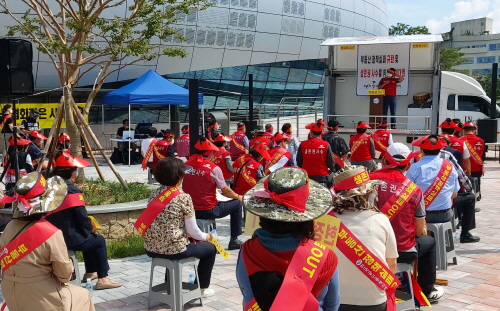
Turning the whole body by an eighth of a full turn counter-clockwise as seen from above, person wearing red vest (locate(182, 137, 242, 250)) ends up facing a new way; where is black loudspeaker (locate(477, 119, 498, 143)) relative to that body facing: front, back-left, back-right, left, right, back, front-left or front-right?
front-right

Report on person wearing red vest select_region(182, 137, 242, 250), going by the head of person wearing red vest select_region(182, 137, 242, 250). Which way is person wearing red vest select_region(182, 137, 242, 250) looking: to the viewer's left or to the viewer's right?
to the viewer's right

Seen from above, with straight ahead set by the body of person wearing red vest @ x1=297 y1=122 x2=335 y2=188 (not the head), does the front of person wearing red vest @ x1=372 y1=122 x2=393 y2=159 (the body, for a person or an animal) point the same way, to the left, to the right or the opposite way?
the same way

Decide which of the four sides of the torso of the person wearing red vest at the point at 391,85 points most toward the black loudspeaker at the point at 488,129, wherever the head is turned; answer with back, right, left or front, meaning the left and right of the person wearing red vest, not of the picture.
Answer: left

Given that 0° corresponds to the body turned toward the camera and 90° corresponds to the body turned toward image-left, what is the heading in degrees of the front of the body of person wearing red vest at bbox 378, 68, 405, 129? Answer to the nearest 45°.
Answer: approximately 0°

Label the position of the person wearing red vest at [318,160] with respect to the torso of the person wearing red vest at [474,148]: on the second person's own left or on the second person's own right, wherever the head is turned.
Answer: on the second person's own left

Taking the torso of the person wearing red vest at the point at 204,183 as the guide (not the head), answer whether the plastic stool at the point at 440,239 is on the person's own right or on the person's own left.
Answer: on the person's own right

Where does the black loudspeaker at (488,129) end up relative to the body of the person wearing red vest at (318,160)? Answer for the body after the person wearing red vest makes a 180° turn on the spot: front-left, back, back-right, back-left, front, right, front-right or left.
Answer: back-left

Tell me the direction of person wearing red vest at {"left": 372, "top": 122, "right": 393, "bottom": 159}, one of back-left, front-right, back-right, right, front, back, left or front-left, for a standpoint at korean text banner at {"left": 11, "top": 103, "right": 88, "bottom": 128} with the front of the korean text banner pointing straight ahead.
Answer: front-left

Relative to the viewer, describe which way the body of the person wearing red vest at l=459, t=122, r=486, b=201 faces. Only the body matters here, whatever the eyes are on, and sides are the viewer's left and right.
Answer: facing away from the viewer

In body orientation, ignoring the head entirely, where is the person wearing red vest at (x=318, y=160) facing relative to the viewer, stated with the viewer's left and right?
facing away from the viewer

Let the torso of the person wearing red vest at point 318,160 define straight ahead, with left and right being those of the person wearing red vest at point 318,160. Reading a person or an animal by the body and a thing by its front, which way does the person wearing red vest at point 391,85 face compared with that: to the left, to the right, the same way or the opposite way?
the opposite way

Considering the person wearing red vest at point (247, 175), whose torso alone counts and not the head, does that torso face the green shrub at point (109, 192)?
no

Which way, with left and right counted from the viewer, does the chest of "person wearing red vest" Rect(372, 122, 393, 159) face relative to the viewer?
facing away from the viewer

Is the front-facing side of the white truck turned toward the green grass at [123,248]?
no

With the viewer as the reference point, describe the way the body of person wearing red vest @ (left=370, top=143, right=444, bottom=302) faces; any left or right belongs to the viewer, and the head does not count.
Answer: facing away from the viewer and to the right of the viewer

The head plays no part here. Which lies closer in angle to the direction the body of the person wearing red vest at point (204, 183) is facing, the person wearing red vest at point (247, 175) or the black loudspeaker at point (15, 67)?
the person wearing red vest
